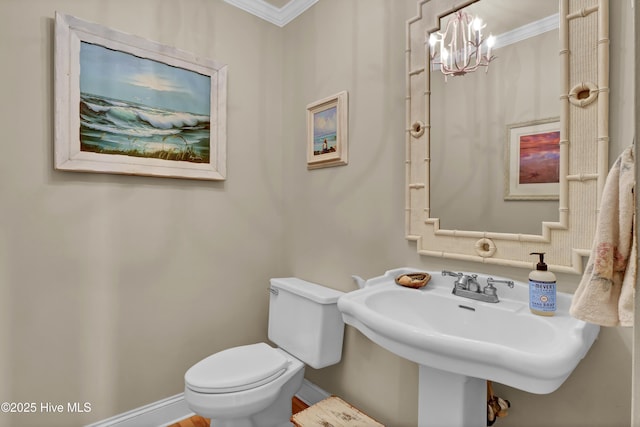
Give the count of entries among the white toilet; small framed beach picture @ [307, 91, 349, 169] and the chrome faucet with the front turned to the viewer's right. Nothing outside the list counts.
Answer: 0

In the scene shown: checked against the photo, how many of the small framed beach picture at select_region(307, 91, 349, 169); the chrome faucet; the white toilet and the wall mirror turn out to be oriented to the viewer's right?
0

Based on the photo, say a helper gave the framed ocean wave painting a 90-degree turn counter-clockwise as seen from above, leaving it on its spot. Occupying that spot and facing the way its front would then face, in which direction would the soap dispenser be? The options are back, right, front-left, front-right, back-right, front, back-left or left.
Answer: right

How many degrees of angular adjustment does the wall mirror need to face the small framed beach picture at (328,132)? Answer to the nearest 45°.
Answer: approximately 45° to its right

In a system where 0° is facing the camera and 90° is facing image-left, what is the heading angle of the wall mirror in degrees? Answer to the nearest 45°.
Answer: approximately 45°

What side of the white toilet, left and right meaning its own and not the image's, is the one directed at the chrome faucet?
left

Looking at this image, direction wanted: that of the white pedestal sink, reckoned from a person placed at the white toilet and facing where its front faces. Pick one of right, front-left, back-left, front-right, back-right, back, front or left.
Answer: left

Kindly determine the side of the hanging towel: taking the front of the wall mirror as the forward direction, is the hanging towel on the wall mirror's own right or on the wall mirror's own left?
on the wall mirror's own left

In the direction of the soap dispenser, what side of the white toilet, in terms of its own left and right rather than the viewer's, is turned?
left

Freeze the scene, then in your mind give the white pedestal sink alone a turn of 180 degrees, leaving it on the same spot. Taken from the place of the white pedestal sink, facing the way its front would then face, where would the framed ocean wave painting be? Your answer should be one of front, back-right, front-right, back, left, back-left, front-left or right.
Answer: back-left

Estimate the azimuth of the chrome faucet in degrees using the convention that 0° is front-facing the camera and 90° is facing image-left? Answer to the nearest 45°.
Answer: approximately 45°

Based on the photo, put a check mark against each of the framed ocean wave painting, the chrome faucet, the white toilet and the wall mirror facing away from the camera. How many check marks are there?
0
